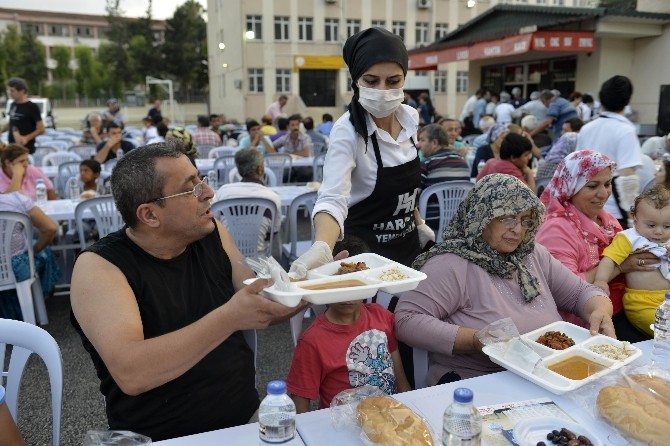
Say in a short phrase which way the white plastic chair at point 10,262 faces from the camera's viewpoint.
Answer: facing away from the viewer

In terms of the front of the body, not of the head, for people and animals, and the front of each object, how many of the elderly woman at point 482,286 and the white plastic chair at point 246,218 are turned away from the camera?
1

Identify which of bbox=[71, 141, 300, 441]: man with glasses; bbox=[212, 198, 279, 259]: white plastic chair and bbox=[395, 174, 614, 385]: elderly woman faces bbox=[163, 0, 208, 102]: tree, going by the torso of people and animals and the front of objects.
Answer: the white plastic chair

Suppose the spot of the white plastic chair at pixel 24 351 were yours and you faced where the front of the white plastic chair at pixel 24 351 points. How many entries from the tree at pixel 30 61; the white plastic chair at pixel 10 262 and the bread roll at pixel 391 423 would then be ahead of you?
1

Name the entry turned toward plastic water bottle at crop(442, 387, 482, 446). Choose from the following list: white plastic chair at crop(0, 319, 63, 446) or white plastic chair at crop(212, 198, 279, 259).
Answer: white plastic chair at crop(0, 319, 63, 446)

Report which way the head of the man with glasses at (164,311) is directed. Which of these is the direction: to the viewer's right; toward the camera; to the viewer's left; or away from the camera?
to the viewer's right

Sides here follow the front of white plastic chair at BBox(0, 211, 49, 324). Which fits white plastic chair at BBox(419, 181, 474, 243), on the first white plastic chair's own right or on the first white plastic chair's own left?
on the first white plastic chair's own right

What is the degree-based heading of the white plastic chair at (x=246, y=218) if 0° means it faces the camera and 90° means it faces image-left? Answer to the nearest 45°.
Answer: approximately 180°

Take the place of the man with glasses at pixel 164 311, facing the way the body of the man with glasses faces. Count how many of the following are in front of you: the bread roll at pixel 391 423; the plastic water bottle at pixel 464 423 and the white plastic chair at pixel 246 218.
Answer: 2
